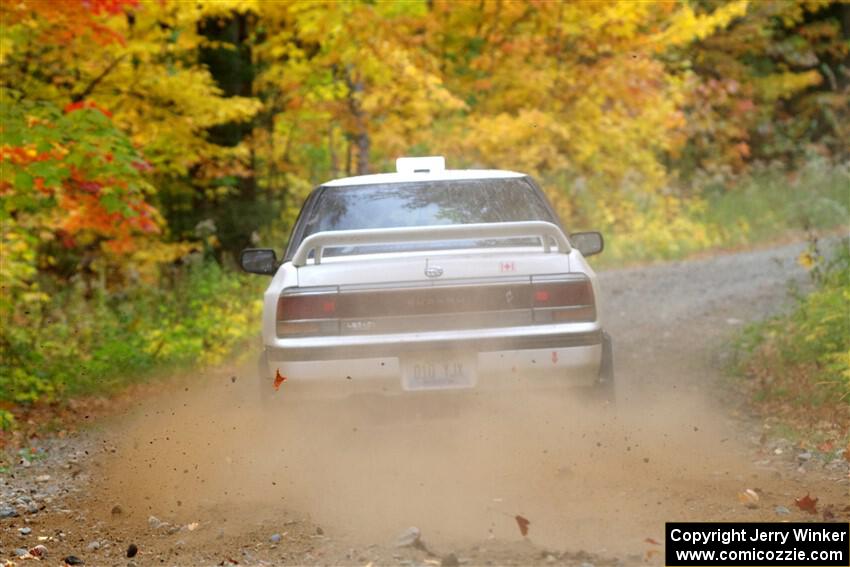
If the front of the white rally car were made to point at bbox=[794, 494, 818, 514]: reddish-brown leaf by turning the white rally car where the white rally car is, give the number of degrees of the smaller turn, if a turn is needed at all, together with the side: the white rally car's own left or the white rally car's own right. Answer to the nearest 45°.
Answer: approximately 135° to the white rally car's own right

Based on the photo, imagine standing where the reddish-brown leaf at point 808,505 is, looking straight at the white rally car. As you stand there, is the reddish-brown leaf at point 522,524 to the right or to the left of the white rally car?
left

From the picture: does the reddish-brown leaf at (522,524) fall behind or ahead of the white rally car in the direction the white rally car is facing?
behind

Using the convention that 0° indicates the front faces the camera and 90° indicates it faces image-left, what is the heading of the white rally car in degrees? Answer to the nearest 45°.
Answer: approximately 180°
